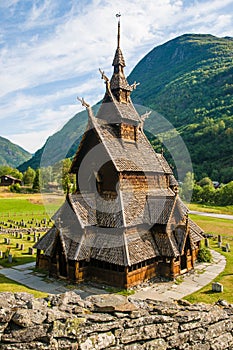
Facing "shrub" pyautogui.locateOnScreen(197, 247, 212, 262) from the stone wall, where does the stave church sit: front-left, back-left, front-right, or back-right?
front-left

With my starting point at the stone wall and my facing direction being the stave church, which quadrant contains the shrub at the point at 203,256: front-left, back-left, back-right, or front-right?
front-right

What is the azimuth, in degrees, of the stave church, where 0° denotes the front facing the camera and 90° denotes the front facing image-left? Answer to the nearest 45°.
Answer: approximately 45°

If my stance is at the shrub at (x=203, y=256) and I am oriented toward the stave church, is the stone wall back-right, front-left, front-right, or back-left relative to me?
front-left

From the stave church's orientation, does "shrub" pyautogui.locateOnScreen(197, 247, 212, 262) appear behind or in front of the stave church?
behind

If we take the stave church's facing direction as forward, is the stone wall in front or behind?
in front

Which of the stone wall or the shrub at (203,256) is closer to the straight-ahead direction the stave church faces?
the stone wall

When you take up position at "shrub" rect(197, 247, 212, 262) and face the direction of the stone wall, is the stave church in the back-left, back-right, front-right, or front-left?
front-right
